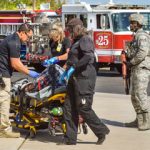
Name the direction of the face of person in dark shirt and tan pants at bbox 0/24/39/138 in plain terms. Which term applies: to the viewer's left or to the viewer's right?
to the viewer's right

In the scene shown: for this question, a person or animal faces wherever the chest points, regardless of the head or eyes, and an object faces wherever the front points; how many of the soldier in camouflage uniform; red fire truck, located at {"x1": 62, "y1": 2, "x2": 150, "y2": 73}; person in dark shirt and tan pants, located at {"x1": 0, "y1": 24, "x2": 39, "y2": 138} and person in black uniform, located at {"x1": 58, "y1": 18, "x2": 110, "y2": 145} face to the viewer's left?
2

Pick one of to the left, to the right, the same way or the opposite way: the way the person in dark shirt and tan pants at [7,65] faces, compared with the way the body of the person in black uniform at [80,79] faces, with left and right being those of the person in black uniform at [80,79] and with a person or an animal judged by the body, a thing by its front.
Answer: the opposite way

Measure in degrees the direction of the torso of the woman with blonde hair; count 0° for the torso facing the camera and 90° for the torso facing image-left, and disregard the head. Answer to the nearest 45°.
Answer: approximately 45°

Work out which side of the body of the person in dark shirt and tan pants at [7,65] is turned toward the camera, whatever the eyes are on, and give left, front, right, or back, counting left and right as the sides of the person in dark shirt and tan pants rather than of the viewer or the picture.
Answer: right

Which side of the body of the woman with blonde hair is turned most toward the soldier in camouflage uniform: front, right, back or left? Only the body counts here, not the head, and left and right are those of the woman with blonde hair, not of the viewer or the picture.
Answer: left

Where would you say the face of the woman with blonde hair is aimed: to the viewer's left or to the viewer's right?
to the viewer's left

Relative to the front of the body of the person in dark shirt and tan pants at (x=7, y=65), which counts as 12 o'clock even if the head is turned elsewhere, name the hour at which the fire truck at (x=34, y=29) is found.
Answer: The fire truck is roughly at 9 o'clock from the person in dark shirt and tan pants.

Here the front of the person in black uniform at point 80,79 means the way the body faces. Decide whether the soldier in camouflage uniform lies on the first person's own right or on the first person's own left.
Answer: on the first person's own right

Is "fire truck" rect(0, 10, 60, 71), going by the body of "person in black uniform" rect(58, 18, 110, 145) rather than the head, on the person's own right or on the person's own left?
on the person's own right

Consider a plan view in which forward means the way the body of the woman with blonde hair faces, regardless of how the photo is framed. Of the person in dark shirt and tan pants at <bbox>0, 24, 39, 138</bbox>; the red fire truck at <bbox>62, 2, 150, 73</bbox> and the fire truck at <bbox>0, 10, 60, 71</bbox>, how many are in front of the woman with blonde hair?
1

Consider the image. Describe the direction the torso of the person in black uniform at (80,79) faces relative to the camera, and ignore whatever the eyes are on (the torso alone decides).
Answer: to the viewer's left

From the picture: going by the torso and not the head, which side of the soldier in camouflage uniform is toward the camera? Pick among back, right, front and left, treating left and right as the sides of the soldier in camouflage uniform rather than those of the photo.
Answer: left

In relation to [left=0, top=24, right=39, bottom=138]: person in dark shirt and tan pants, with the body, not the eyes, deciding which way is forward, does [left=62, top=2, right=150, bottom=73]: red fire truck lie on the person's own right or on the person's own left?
on the person's own left

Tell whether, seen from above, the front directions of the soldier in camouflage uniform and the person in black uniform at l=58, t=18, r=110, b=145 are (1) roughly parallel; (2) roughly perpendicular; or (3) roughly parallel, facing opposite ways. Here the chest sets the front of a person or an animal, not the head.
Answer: roughly parallel
